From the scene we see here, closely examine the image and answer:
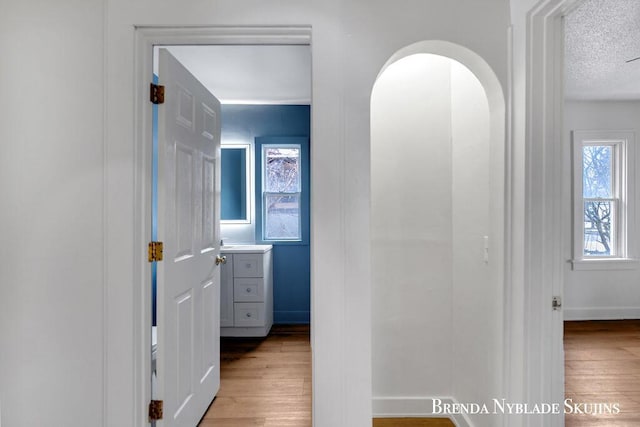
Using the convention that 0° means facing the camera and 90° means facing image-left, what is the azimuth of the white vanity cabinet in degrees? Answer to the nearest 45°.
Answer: approximately 0°

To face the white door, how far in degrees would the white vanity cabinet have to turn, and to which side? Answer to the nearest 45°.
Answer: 0° — it already faces it

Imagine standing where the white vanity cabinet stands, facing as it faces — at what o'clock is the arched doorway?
The arched doorway is roughly at 11 o'clock from the white vanity cabinet.
